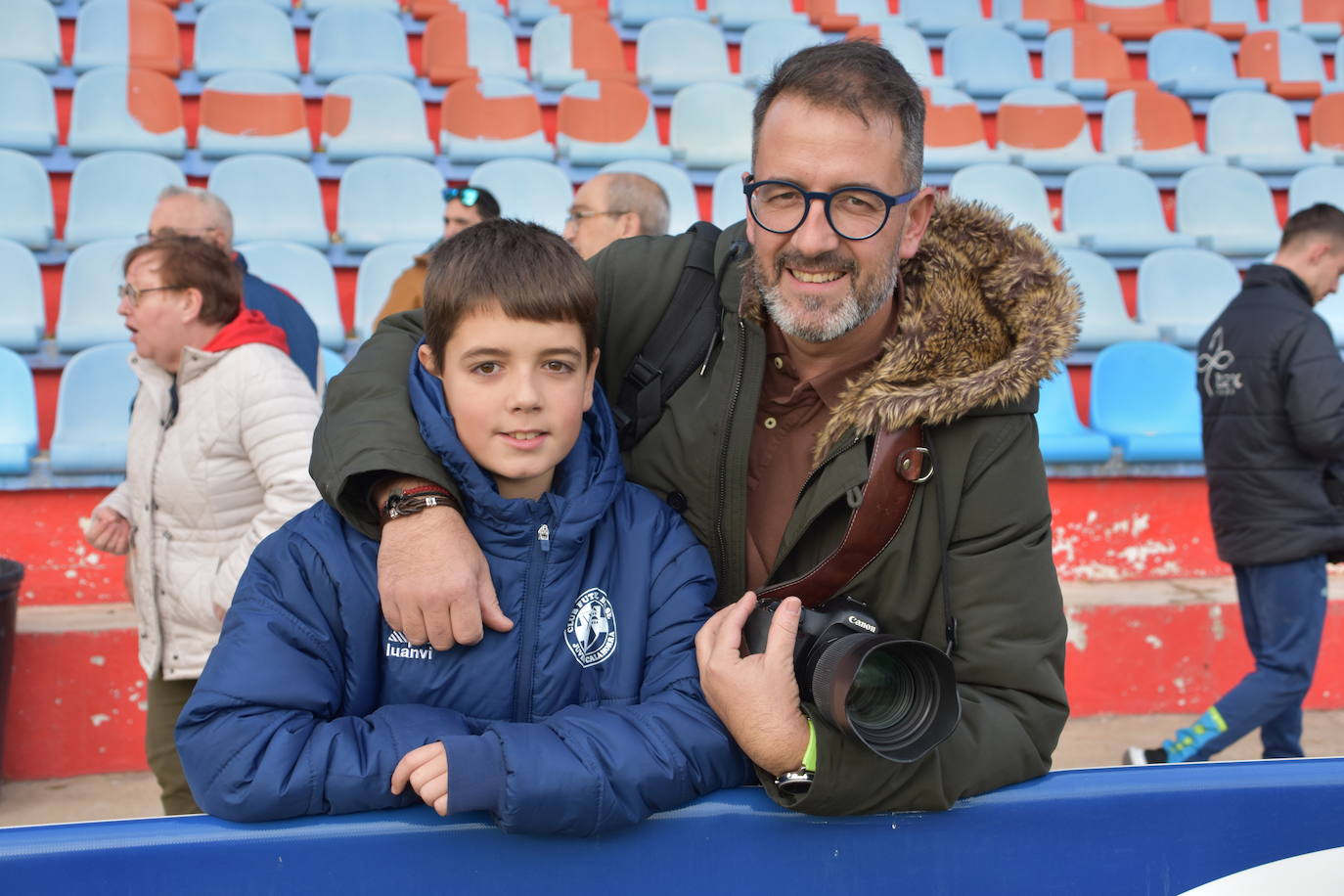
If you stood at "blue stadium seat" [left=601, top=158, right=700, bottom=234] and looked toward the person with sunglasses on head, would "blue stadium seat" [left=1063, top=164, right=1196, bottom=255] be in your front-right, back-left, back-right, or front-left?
back-left

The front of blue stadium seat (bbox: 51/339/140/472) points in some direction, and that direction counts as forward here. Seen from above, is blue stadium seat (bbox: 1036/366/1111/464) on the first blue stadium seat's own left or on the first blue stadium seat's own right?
on the first blue stadium seat's own left

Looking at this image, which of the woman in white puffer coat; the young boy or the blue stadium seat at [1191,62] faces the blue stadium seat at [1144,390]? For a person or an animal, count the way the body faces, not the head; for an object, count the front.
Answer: the blue stadium seat at [1191,62]

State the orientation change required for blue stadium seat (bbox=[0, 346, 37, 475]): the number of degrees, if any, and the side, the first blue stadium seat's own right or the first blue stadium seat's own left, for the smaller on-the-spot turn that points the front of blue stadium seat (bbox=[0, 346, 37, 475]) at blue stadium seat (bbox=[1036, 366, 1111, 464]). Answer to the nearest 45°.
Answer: approximately 90° to the first blue stadium seat's own left

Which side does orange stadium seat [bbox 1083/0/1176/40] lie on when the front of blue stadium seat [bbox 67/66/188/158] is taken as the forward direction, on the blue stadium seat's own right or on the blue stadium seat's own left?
on the blue stadium seat's own left

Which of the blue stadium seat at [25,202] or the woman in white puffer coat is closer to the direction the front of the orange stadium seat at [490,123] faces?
the woman in white puffer coat
